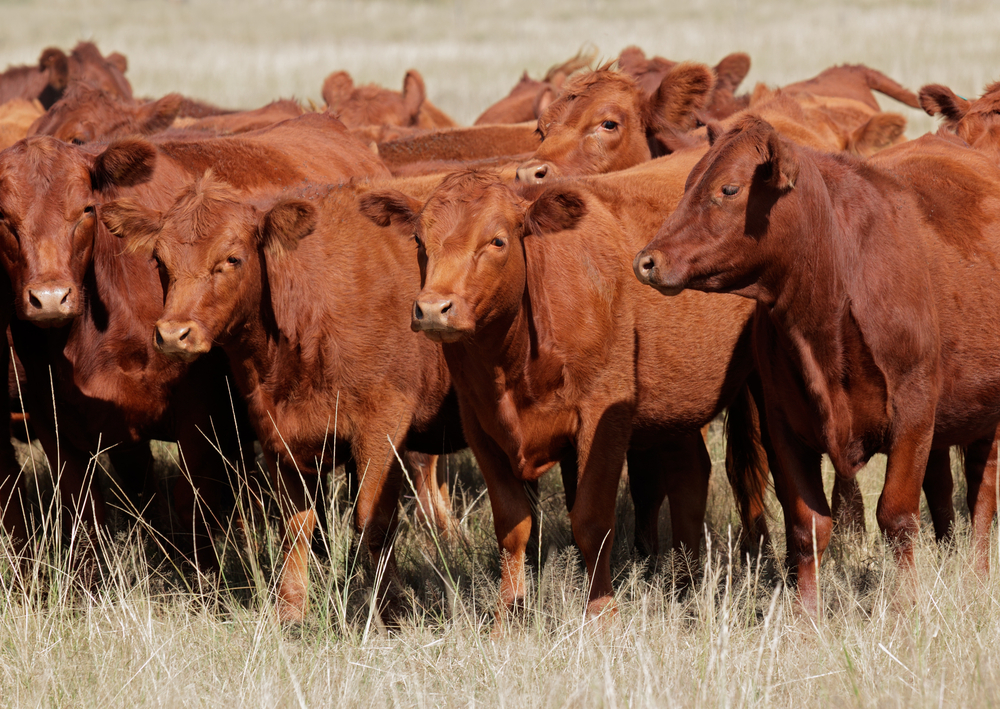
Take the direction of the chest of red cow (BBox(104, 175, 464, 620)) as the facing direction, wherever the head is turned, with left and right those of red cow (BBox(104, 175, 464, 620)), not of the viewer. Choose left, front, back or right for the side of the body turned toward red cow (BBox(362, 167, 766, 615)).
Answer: left

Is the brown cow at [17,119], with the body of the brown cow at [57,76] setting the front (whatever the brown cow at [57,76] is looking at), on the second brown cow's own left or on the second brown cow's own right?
on the second brown cow's own right

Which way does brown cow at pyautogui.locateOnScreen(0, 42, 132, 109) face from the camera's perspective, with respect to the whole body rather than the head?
to the viewer's right

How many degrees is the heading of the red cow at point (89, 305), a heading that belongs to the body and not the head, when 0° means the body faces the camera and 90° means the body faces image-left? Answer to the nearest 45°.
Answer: approximately 45°

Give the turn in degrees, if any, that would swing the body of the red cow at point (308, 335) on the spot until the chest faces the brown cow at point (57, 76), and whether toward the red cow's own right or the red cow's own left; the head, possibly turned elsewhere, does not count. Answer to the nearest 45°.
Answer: approximately 135° to the red cow's own right

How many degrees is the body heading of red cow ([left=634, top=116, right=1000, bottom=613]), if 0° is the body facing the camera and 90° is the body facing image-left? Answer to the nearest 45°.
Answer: approximately 45°

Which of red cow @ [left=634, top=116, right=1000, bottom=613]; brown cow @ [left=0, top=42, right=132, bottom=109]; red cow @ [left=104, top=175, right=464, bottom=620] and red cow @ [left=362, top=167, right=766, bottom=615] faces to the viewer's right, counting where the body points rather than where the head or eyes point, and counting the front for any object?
the brown cow

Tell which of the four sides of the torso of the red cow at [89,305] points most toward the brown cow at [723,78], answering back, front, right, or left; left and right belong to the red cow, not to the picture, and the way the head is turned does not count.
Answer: back
